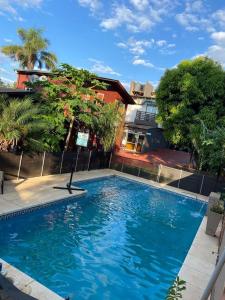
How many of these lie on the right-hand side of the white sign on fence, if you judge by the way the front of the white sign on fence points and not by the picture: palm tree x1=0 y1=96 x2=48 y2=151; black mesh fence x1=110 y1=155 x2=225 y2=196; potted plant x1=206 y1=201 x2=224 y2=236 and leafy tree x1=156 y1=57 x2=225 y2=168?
1

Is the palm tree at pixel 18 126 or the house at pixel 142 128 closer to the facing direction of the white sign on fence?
the palm tree

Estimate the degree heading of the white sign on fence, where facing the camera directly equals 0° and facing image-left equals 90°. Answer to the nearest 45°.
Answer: approximately 0°

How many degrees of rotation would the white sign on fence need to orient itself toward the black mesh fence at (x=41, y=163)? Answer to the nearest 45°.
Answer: approximately 135° to its right

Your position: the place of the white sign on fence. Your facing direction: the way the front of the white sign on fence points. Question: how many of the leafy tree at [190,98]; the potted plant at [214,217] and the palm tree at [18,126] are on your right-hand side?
1

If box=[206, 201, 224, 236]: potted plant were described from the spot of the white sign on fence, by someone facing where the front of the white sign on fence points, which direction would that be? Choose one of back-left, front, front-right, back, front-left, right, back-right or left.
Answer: front-left

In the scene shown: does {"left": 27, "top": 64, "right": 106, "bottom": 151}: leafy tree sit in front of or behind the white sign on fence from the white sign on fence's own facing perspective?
behind

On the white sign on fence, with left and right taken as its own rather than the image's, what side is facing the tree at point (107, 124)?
back

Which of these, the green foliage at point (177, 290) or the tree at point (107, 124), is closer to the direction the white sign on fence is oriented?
the green foliage

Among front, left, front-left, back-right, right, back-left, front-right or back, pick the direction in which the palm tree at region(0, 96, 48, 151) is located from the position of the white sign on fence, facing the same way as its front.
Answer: right

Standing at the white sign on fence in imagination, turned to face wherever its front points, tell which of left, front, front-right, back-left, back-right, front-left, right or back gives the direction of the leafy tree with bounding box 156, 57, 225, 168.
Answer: back-left

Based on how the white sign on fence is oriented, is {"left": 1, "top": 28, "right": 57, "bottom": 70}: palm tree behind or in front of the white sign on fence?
behind
